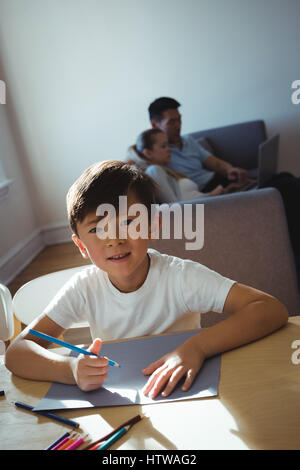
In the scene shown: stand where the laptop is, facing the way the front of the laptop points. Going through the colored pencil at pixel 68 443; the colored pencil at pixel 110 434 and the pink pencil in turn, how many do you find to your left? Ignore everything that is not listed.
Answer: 3

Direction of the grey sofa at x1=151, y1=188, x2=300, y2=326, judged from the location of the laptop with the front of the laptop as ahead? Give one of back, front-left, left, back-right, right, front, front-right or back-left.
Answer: left

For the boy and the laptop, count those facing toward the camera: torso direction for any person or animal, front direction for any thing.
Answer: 1

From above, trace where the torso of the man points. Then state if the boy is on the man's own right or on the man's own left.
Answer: on the man's own right

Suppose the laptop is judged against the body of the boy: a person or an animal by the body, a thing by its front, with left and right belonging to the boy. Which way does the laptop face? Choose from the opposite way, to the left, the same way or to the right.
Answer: to the right

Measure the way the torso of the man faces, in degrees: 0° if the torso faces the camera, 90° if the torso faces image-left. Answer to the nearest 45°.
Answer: approximately 315°

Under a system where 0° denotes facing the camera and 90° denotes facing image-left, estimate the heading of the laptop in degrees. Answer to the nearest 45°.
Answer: approximately 90°

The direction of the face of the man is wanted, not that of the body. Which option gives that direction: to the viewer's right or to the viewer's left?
to the viewer's right

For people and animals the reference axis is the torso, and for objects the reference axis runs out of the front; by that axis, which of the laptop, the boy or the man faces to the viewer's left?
the laptop

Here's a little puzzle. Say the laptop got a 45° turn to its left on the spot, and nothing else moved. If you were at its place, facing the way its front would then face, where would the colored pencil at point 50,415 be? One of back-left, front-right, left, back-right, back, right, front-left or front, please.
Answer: front-left
